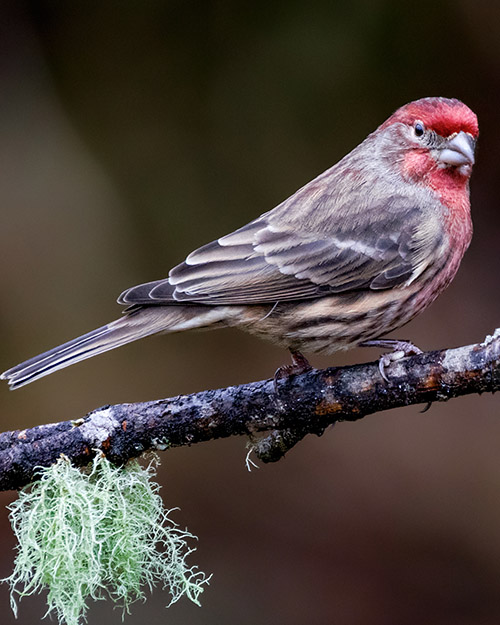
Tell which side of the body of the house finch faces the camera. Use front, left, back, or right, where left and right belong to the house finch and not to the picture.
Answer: right

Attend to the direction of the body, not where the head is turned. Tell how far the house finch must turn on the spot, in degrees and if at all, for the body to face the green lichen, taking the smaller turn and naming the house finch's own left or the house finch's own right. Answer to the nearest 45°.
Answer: approximately 135° to the house finch's own right
